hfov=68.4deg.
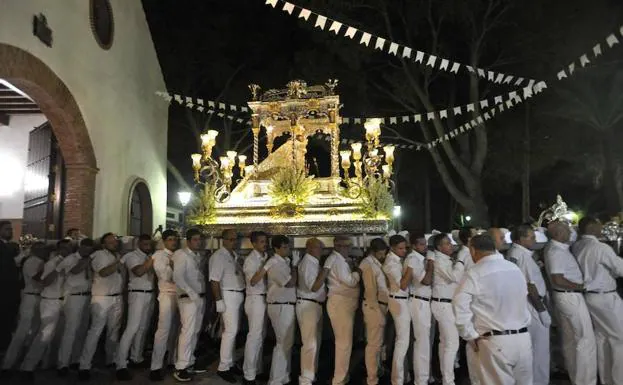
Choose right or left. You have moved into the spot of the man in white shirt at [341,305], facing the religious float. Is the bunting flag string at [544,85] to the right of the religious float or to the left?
right

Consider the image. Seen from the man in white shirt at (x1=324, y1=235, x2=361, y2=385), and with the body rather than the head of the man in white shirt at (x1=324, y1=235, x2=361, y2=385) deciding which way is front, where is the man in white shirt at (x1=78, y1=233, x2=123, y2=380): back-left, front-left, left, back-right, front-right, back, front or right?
back

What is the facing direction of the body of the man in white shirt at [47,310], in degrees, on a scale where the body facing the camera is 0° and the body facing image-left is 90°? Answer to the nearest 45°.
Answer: approximately 270°

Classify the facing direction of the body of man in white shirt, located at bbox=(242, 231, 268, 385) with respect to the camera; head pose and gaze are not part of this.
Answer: to the viewer's right

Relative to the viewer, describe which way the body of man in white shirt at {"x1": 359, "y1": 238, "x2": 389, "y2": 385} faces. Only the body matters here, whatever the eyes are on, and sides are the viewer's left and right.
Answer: facing to the right of the viewer
